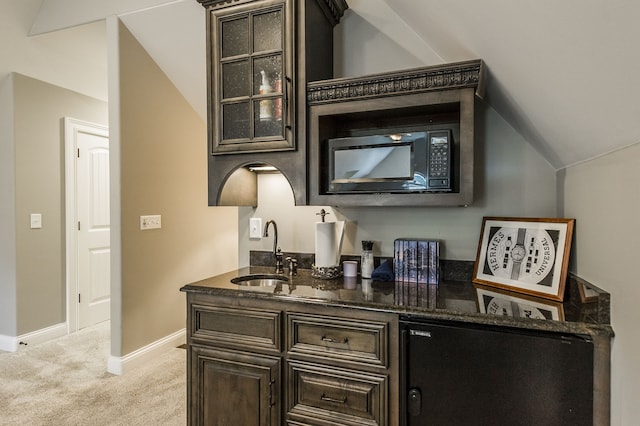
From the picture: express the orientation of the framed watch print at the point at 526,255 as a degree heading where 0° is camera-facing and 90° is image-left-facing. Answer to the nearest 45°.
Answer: approximately 45°

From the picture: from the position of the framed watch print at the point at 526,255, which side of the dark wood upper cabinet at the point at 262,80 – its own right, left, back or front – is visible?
left

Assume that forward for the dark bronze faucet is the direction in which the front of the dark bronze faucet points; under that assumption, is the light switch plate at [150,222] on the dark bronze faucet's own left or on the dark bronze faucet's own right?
on the dark bronze faucet's own right

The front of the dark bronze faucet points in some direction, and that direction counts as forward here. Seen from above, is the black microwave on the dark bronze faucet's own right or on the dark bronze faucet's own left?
on the dark bronze faucet's own left

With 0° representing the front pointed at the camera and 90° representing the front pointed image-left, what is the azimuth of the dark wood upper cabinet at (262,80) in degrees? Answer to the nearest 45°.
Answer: approximately 45°
